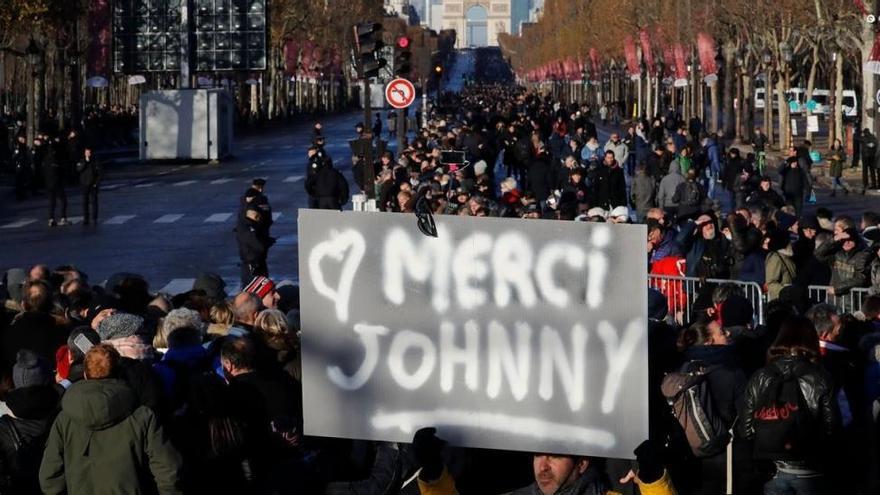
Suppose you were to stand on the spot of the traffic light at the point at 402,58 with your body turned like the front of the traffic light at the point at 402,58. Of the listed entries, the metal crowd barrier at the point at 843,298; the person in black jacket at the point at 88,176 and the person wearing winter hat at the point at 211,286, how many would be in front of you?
2

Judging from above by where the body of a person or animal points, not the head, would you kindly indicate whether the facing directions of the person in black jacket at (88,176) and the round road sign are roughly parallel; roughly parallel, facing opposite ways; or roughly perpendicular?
roughly parallel

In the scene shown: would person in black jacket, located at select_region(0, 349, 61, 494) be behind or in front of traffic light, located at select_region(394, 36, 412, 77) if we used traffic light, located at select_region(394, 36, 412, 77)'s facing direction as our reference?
in front

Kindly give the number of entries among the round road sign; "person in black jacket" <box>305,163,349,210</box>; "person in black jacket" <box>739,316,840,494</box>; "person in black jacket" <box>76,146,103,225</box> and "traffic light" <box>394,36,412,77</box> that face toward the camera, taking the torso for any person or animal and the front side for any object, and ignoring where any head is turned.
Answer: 3

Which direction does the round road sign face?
toward the camera

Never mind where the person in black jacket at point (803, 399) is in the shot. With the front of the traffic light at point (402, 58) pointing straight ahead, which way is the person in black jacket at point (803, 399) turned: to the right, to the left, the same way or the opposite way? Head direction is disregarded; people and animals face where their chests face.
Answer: the opposite way

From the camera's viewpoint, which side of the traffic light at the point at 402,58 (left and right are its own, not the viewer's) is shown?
front

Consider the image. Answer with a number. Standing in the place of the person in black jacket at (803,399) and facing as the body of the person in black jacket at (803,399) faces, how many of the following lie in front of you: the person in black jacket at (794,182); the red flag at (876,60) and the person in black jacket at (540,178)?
3

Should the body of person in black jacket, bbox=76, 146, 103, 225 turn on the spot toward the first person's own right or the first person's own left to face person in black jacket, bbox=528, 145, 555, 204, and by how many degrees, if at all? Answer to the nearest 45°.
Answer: approximately 90° to the first person's own left

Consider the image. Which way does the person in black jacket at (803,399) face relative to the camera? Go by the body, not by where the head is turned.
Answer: away from the camera

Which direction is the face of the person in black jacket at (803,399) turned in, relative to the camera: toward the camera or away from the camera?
away from the camera

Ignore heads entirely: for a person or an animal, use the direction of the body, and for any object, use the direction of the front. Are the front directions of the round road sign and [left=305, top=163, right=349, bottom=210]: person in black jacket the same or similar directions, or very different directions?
very different directions
